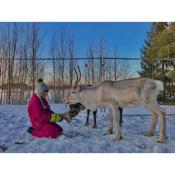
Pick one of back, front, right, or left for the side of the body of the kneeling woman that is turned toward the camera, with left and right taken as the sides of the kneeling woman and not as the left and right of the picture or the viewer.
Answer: right

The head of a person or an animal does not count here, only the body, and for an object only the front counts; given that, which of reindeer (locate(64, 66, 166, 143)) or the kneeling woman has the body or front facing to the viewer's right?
the kneeling woman

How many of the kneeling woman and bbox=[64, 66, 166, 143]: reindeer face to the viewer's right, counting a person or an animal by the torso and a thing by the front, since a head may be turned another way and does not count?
1

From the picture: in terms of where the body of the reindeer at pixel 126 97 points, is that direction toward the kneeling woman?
yes

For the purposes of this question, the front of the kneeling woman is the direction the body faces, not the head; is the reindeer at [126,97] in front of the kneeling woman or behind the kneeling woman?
in front

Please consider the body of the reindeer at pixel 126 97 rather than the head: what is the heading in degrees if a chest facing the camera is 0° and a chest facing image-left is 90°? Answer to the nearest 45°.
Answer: approximately 90°

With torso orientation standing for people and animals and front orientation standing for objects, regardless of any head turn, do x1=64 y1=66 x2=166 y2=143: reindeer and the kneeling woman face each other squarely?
yes

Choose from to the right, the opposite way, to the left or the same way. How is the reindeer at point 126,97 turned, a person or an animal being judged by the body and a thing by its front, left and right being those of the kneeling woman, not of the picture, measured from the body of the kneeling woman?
the opposite way

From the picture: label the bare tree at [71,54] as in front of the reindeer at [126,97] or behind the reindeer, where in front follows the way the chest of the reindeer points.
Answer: in front
